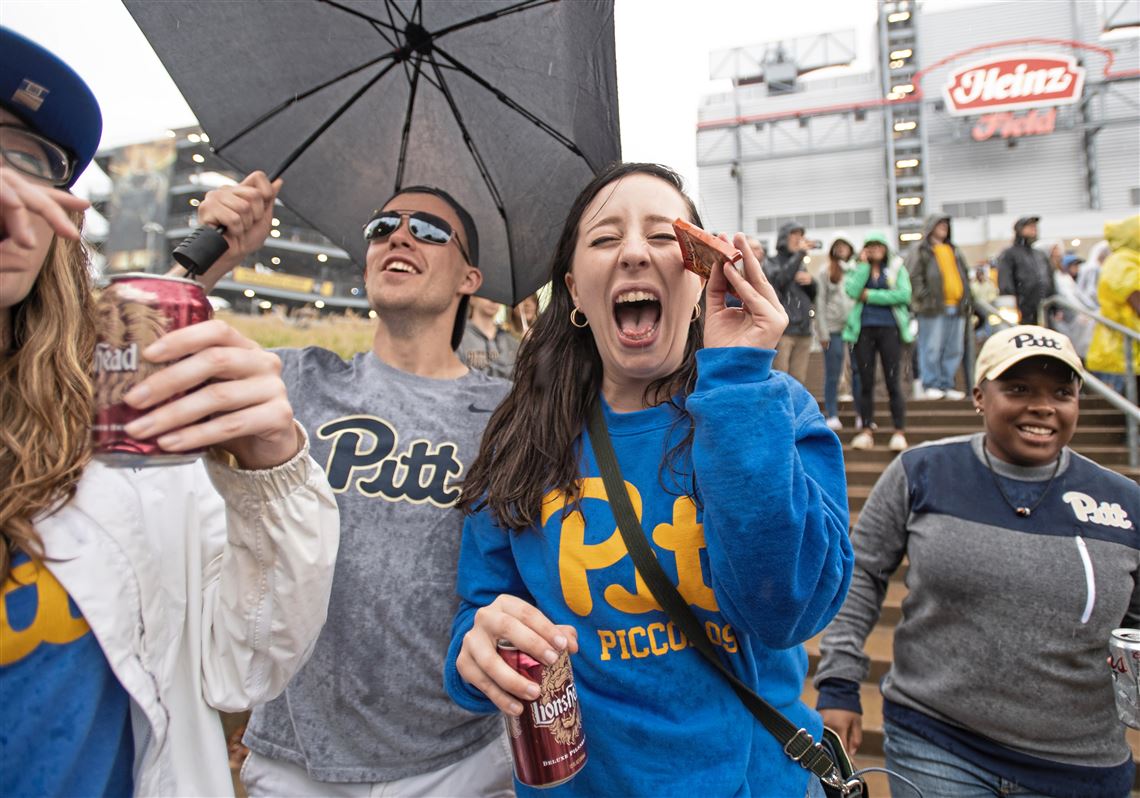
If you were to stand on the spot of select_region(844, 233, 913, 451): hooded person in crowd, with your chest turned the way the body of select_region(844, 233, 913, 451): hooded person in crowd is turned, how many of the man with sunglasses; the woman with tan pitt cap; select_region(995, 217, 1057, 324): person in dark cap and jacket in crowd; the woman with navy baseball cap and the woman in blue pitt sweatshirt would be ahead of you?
4

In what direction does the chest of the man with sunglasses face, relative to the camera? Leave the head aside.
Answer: toward the camera

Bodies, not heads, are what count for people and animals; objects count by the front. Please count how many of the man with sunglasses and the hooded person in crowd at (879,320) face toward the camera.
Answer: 2

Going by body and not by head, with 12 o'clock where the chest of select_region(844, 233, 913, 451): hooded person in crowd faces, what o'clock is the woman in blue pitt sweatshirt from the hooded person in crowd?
The woman in blue pitt sweatshirt is roughly at 12 o'clock from the hooded person in crowd.

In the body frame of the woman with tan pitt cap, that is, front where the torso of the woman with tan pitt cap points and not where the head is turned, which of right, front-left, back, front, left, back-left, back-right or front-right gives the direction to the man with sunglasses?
front-right

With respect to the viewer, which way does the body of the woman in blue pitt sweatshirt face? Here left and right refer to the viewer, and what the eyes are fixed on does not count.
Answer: facing the viewer

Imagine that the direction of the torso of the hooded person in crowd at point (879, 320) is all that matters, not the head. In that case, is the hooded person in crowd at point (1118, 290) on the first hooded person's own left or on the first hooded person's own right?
on the first hooded person's own left

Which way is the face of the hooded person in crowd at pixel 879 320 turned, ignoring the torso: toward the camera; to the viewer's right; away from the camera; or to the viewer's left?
toward the camera

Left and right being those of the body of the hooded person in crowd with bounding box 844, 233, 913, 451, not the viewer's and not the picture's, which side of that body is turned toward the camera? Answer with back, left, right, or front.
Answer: front

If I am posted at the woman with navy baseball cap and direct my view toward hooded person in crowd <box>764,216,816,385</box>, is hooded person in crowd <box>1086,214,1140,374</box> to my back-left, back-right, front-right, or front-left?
front-right

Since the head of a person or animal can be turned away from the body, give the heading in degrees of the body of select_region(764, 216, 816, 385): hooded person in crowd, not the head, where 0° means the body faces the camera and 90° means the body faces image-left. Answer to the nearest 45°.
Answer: approximately 315°

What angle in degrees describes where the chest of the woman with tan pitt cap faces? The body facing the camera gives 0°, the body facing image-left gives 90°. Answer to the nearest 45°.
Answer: approximately 0°

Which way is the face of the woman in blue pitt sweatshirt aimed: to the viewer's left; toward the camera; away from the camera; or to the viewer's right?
toward the camera

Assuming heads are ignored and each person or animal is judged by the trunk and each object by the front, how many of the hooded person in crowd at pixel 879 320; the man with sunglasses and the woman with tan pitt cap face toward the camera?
3

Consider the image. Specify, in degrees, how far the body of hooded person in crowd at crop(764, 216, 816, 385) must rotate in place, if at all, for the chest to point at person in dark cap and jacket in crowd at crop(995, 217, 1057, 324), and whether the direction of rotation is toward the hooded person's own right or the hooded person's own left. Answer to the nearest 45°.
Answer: approximately 90° to the hooded person's own left

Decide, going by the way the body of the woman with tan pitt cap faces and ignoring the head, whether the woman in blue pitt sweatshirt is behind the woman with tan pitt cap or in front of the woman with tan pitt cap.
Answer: in front

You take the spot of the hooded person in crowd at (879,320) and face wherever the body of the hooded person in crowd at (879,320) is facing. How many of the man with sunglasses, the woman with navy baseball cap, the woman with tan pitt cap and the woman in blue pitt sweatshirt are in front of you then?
4
